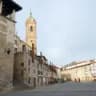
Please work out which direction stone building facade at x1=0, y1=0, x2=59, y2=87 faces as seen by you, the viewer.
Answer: facing the viewer and to the right of the viewer
